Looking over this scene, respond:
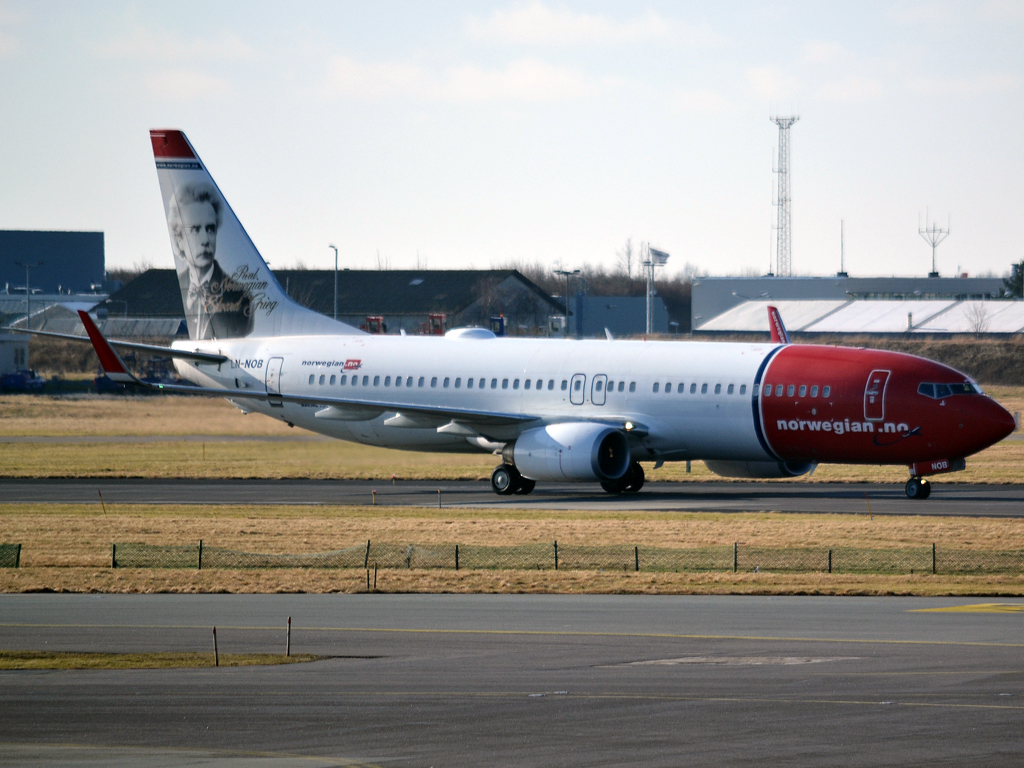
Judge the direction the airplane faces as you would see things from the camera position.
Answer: facing the viewer and to the right of the viewer
